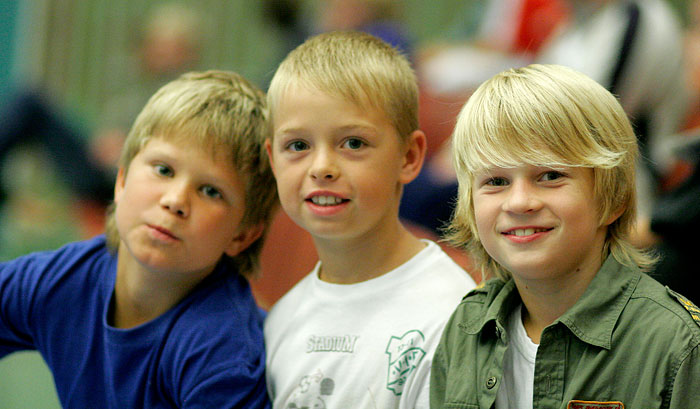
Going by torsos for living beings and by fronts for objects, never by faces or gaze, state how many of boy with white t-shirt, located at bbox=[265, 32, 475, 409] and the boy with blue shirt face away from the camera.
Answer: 0
